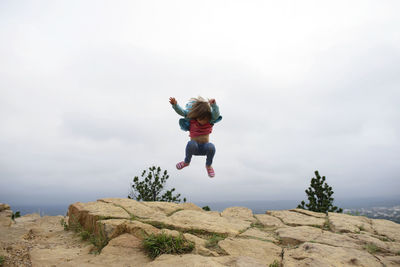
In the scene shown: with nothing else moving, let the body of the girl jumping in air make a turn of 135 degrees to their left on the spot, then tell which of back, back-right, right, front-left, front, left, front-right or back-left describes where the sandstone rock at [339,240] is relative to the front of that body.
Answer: front-right

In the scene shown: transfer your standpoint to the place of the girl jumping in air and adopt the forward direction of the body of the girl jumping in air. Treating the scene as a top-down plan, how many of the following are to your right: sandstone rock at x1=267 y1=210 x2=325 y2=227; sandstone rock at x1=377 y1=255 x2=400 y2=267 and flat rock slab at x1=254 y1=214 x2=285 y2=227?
0

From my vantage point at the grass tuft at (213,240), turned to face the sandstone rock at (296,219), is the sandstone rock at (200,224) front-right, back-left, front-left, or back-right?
front-left

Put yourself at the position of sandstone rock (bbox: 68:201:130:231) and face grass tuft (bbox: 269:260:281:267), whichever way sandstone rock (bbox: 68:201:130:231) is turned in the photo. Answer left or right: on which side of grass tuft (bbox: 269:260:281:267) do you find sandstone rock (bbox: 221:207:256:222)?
left

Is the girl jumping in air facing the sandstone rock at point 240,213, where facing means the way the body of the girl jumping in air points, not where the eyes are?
no

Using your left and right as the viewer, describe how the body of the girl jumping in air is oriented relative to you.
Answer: facing the viewer

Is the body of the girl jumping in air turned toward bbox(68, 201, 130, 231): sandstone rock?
no

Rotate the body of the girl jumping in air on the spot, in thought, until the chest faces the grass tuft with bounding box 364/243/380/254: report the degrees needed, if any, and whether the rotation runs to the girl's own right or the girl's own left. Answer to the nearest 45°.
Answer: approximately 90° to the girl's own left

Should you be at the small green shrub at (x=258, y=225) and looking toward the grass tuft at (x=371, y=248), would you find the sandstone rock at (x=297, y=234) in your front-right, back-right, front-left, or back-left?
front-right

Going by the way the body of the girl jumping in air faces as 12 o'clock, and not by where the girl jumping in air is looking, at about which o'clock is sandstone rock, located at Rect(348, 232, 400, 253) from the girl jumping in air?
The sandstone rock is roughly at 9 o'clock from the girl jumping in air.
